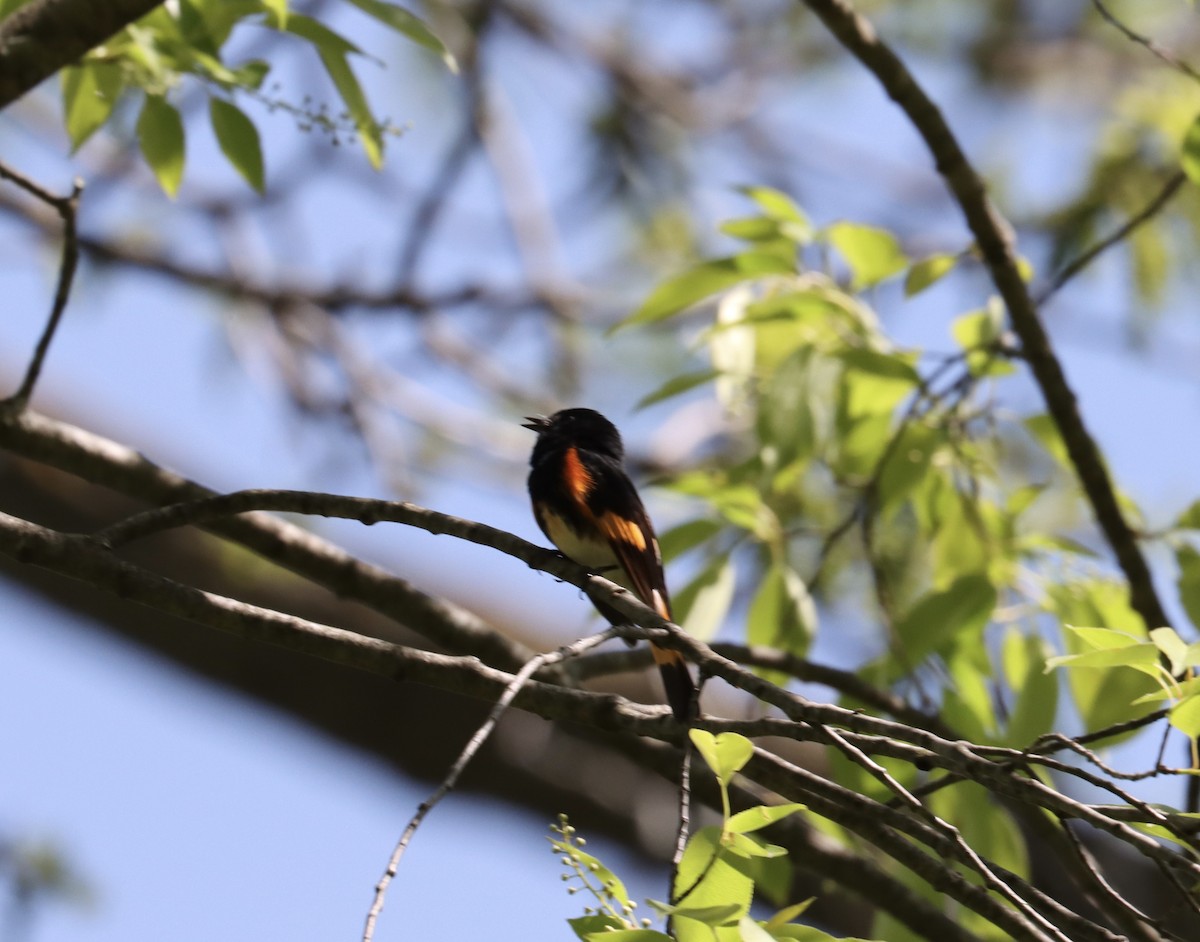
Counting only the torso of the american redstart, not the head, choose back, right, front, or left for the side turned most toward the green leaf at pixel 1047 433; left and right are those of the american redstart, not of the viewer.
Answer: back

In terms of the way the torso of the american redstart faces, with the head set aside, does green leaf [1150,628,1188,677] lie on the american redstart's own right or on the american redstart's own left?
on the american redstart's own left

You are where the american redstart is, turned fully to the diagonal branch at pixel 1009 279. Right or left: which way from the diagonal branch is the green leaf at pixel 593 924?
right

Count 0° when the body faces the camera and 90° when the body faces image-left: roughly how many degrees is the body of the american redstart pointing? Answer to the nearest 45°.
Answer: approximately 90°

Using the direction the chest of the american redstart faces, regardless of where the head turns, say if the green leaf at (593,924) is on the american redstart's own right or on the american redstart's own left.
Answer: on the american redstart's own left

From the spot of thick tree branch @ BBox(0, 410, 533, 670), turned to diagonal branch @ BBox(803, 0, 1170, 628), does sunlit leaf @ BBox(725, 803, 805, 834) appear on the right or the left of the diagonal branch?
right
